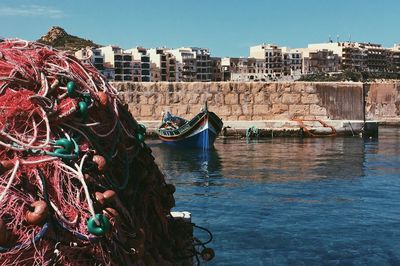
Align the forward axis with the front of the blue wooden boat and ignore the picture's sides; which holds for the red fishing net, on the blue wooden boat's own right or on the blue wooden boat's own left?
on the blue wooden boat's own right
